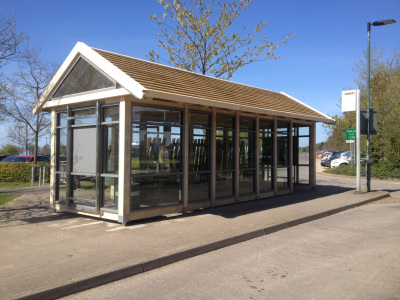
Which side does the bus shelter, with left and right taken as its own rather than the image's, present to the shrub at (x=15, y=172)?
back

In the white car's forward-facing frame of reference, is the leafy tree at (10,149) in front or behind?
in front

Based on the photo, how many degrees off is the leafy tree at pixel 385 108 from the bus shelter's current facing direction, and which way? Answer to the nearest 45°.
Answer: approximately 90° to its left

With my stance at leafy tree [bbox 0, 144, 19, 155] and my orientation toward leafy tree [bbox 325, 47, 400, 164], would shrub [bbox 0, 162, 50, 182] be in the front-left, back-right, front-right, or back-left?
front-right

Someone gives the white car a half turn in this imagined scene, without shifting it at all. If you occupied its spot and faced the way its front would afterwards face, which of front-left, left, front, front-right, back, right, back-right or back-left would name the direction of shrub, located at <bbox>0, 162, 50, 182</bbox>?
back

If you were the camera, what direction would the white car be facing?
facing the viewer and to the left of the viewer

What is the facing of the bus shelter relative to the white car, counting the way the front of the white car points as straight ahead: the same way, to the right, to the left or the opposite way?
to the left

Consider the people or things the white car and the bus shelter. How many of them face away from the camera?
0

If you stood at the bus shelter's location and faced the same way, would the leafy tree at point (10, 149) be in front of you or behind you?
behind

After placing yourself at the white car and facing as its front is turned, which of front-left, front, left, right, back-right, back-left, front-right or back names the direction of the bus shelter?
front-left

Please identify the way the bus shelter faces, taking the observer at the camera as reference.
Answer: facing the viewer and to the right of the viewer
